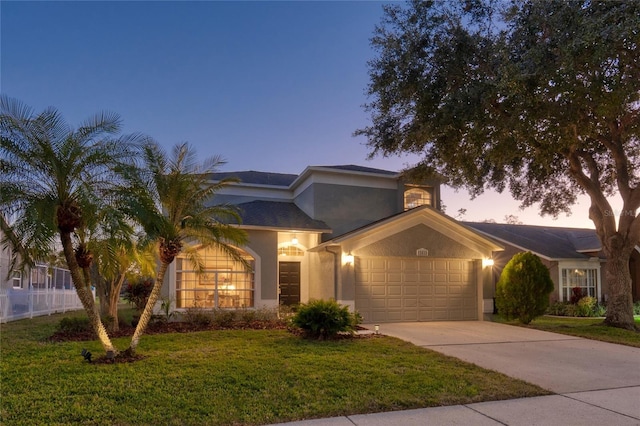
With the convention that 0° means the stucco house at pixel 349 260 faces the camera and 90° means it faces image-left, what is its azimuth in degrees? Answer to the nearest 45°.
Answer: approximately 0°

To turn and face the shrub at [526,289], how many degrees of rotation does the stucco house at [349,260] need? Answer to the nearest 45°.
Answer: approximately 90° to its left

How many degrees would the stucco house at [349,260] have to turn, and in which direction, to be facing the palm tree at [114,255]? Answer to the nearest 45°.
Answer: approximately 45° to its right

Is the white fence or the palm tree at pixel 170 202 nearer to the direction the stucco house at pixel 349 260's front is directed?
the palm tree

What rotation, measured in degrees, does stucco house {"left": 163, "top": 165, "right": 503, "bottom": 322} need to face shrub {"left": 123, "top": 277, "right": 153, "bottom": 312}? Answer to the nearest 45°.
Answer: approximately 90° to its right

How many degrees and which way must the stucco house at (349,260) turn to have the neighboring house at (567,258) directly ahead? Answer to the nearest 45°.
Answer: approximately 135° to its left

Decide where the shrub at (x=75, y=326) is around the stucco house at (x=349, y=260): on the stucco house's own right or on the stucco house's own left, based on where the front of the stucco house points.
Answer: on the stucco house's own right
